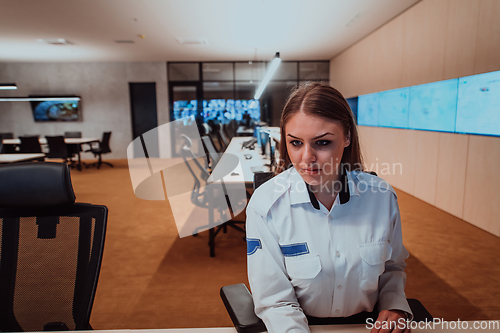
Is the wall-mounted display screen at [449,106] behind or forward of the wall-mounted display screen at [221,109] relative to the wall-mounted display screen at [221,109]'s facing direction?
forward

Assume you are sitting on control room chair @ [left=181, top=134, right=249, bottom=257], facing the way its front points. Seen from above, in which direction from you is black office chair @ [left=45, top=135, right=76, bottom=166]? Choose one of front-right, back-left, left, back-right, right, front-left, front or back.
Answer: back-left

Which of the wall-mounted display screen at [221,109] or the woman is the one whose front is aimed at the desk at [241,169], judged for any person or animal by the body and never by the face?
the wall-mounted display screen

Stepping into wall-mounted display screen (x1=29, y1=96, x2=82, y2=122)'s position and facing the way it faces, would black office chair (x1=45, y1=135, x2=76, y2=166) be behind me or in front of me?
in front

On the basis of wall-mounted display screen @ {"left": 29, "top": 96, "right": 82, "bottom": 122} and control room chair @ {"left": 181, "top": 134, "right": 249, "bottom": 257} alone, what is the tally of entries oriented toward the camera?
1

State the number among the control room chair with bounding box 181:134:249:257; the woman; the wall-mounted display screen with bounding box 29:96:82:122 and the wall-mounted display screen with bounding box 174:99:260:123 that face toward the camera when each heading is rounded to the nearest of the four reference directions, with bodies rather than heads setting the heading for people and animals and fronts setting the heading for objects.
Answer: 3

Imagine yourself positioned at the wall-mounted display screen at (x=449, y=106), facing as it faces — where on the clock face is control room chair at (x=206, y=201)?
The control room chair is roughly at 12 o'clock from the wall-mounted display screen.

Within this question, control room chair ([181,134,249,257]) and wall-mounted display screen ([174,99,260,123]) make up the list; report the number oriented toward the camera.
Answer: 1

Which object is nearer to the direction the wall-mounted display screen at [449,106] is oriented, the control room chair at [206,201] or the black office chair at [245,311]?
the control room chair

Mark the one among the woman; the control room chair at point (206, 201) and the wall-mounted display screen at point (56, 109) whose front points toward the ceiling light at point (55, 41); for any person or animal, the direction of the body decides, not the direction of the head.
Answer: the wall-mounted display screen

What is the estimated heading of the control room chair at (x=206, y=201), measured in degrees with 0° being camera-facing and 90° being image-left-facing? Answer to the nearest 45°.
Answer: approximately 270°
